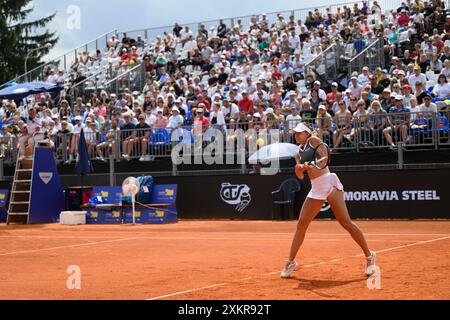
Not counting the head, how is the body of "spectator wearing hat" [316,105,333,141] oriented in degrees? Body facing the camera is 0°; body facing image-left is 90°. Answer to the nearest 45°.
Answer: approximately 45°

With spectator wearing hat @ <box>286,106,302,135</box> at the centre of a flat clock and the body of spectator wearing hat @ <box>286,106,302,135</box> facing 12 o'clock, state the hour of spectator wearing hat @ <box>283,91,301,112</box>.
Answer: spectator wearing hat @ <box>283,91,301,112</box> is roughly at 6 o'clock from spectator wearing hat @ <box>286,106,302,135</box>.

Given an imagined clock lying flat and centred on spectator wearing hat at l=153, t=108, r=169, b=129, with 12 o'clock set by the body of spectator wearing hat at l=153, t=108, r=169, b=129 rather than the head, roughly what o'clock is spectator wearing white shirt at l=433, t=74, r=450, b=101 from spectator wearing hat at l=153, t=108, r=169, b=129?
spectator wearing white shirt at l=433, t=74, r=450, b=101 is roughly at 10 o'clock from spectator wearing hat at l=153, t=108, r=169, b=129.

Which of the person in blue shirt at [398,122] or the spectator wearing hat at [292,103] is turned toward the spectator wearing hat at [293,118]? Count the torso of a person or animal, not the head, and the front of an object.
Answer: the spectator wearing hat at [292,103]

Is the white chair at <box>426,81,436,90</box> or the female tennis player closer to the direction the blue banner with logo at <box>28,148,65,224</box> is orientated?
the female tennis player

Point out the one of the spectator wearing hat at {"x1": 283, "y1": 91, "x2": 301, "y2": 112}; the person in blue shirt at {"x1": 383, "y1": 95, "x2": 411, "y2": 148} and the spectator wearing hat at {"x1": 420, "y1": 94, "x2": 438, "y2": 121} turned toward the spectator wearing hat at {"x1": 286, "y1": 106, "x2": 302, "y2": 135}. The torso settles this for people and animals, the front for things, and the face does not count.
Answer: the spectator wearing hat at {"x1": 283, "y1": 91, "x2": 301, "y2": 112}

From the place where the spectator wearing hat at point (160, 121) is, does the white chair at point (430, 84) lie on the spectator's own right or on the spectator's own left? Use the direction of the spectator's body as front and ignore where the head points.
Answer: on the spectator's own left

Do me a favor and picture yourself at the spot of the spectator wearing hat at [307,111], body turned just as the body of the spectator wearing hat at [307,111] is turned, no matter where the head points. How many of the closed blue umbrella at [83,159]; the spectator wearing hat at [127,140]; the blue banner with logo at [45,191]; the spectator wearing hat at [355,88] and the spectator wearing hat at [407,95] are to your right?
3

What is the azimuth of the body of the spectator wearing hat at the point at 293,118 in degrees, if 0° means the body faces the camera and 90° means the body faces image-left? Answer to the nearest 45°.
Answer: approximately 0°

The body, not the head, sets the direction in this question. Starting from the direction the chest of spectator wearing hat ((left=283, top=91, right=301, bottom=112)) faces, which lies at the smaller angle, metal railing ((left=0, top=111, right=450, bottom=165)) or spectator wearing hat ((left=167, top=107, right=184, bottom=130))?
the metal railing

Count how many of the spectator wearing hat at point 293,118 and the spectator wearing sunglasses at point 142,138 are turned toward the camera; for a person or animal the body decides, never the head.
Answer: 2

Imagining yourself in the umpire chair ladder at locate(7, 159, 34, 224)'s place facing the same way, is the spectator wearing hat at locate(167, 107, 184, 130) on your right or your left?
on your left
